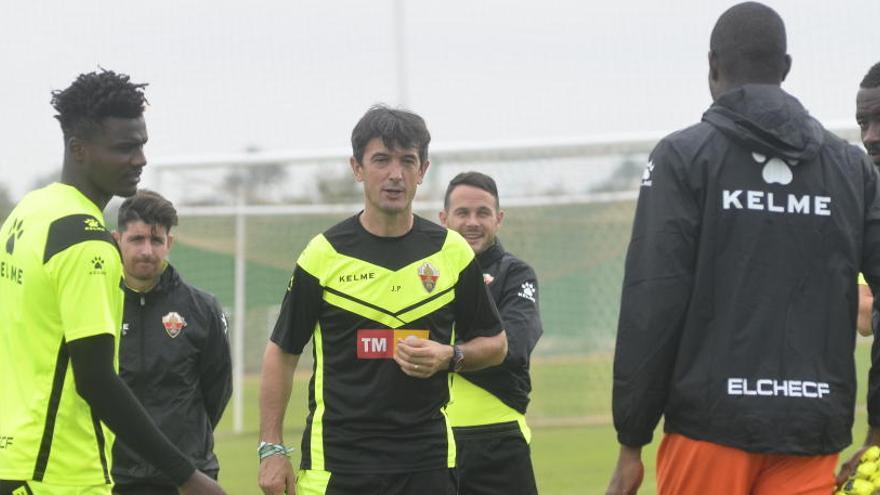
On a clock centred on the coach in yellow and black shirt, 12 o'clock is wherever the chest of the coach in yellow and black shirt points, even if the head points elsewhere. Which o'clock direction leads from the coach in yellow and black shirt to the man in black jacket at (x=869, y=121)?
The man in black jacket is roughly at 9 o'clock from the coach in yellow and black shirt.

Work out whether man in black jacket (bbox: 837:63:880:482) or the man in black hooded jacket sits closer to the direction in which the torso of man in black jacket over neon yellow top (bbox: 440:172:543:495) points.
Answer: the man in black hooded jacket

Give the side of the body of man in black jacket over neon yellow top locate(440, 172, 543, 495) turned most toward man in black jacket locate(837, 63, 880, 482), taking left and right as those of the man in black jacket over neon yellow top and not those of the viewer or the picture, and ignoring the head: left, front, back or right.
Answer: left

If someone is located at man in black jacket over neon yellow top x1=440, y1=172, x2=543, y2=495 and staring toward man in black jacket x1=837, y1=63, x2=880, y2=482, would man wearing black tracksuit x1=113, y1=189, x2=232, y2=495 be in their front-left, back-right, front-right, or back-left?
back-right

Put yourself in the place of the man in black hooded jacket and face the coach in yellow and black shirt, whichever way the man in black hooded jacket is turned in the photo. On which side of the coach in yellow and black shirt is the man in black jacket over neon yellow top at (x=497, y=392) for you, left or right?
right
